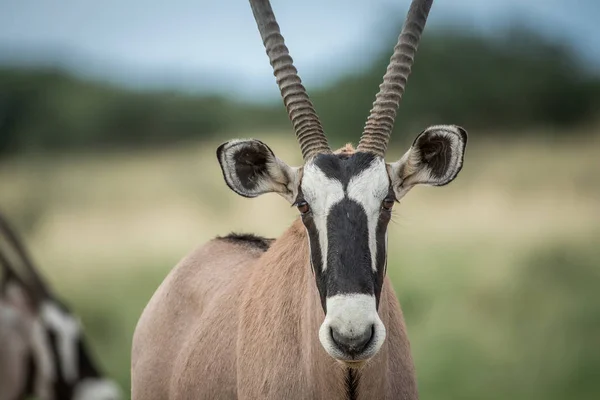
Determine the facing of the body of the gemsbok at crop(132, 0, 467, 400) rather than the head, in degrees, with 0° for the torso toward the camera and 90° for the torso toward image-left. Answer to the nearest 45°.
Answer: approximately 315°

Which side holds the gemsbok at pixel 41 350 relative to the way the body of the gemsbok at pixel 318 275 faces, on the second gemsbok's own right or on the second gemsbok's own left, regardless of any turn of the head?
on the second gemsbok's own right

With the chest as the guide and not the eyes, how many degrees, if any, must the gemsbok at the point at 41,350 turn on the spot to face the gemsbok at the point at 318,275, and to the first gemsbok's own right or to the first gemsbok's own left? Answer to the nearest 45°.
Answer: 0° — it already faces it

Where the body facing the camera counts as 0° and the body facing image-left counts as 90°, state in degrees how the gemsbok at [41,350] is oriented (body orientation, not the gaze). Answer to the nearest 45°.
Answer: approximately 270°
